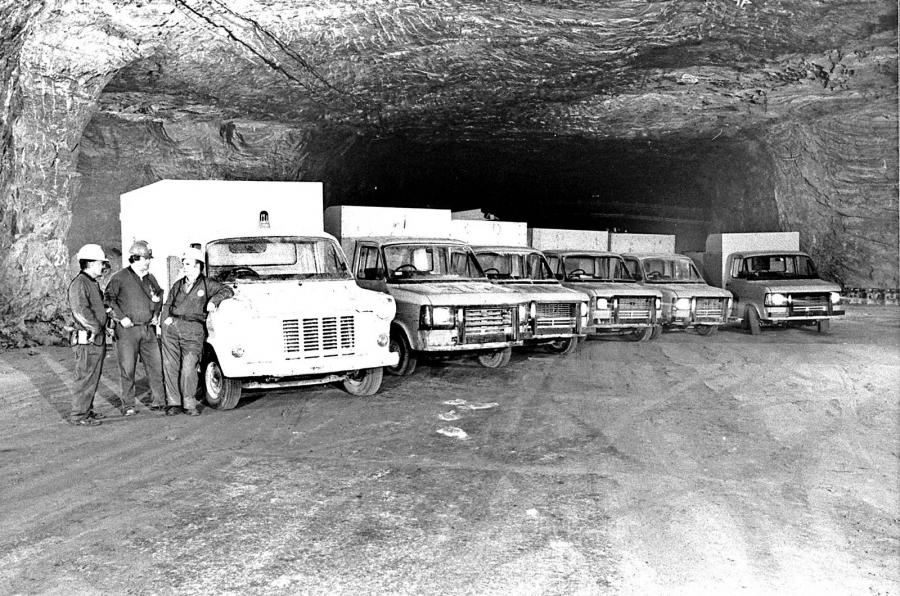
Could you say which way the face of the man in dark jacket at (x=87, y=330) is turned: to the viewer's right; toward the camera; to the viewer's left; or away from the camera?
to the viewer's right

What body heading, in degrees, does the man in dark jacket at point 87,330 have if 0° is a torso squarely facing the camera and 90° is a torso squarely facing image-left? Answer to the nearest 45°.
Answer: approximately 270°

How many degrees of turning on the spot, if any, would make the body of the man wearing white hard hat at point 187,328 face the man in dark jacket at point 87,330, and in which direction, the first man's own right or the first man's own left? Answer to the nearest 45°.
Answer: approximately 45° to the first man's own right

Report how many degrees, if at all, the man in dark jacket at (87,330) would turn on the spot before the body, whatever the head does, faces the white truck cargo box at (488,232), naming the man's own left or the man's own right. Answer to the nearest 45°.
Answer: approximately 45° to the man's own left

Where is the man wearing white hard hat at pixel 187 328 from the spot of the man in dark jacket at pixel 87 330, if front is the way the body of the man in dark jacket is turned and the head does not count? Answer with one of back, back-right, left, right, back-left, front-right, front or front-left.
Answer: front

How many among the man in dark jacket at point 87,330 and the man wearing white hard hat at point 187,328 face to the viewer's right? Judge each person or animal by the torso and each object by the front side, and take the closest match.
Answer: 1

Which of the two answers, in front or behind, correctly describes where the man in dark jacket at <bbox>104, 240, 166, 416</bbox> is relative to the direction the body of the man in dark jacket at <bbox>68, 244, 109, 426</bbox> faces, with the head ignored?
in front

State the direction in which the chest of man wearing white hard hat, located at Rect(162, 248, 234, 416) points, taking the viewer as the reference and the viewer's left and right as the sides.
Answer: facing the viewer and to the left of the viewer

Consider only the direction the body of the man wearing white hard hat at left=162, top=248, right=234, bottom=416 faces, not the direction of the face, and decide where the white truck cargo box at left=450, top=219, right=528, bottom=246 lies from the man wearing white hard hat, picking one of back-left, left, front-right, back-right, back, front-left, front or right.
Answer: back

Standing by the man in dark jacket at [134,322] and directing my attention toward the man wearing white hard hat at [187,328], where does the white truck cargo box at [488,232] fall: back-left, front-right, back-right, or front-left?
front-left

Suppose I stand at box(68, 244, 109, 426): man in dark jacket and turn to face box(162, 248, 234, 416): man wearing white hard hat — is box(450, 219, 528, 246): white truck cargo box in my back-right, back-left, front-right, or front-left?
front-left
